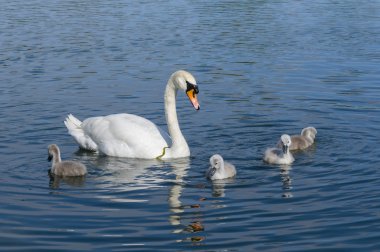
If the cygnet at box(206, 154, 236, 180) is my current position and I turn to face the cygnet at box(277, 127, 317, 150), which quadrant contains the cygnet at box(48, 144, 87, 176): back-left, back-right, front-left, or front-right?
back-left

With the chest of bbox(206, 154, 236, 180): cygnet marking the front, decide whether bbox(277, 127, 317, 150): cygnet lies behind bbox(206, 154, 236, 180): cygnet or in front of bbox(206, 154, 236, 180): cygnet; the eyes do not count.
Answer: behind

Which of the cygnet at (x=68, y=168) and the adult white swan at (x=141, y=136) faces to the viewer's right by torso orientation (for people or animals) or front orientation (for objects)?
the adult white swan

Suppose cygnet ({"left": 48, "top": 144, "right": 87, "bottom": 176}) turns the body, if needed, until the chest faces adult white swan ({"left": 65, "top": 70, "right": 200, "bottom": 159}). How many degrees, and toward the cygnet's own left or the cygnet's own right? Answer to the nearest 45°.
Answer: approximately 135° to the cygnet's own right

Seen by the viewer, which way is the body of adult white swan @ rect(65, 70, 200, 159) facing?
to the viewer's right

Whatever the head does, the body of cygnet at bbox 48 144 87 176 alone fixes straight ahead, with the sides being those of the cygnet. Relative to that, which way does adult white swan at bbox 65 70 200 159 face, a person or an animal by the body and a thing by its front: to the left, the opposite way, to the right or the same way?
the opposite way

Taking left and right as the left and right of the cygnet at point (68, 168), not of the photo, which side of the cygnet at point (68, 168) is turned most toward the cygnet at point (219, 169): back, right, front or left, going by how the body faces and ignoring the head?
back

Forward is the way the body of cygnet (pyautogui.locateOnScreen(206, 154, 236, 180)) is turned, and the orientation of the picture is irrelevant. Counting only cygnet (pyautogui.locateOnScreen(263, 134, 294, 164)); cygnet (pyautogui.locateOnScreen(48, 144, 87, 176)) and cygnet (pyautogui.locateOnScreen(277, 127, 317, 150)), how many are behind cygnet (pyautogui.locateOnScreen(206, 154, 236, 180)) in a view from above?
2

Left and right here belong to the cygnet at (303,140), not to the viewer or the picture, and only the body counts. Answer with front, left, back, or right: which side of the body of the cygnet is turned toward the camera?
right

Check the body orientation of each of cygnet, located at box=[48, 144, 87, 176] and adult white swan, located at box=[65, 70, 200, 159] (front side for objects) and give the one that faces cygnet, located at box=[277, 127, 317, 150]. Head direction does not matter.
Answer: the adult white swan

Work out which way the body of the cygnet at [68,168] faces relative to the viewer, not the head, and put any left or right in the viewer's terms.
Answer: facing to the left of the viewer

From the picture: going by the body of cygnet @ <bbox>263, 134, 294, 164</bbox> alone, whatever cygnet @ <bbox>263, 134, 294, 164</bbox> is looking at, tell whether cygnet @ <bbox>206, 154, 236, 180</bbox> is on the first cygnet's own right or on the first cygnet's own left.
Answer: on the first cygnet's own right
